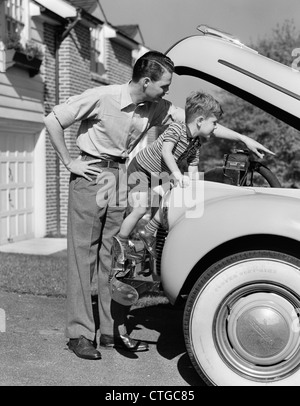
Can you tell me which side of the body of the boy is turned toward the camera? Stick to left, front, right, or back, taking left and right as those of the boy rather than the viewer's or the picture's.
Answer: right

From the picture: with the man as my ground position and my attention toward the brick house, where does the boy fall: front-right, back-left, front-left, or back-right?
back-right

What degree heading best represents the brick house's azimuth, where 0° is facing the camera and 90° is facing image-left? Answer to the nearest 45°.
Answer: approximately 315°

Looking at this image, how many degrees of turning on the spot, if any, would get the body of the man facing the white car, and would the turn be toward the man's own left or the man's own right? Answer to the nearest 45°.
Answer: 0° — they already face it

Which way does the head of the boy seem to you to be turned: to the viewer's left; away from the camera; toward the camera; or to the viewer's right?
to the viewer's right

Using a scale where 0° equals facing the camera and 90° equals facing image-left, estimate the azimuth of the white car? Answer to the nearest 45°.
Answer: approximately 90°

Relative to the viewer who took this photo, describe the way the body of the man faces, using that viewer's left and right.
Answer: facing the viewer and to the right of the viewer

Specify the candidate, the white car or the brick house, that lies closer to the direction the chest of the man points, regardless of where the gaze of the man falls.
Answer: the white car

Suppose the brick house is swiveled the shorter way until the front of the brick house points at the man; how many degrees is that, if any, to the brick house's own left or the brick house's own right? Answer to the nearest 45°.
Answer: approximately 45° to the brick house's own right

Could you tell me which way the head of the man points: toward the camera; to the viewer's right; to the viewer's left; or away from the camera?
to the viewer's right
